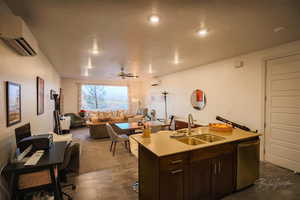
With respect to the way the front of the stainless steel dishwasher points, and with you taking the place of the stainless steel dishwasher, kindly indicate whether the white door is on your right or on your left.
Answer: on your left

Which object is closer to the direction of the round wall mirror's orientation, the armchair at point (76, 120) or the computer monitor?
the computer monitor

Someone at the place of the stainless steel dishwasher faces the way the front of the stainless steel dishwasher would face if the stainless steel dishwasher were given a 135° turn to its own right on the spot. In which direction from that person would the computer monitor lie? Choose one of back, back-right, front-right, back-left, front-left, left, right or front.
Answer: front-left

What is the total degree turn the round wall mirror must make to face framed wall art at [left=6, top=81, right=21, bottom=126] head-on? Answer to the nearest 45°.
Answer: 0° — it already faces it

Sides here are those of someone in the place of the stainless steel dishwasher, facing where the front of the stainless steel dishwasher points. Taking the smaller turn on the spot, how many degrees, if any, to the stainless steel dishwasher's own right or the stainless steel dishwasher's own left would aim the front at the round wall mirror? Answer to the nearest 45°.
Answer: approximately 180°

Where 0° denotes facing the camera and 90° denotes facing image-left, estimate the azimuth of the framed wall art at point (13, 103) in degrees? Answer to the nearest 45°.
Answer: approximately 315°

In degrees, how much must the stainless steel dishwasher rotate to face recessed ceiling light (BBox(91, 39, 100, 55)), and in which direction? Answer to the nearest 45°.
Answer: approximately 135° to its right

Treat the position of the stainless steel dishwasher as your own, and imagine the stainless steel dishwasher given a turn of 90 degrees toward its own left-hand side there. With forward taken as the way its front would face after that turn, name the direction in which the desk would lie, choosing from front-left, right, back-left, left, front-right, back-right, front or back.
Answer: back

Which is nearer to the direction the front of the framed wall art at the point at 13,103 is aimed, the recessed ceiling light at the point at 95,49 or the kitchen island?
the kitchen island

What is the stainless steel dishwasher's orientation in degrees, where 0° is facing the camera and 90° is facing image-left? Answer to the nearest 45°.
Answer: approximately 315°

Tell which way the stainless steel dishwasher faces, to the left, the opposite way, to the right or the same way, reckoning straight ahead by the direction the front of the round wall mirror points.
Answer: to the left

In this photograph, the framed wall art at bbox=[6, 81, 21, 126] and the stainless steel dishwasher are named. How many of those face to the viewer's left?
0

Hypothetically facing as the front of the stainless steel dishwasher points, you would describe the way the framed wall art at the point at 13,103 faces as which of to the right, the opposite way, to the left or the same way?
to the left

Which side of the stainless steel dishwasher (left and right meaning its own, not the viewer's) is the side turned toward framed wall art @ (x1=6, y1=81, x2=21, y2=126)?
right

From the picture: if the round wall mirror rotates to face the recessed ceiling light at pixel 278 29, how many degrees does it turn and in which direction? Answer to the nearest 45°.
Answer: approximately 90° to its left

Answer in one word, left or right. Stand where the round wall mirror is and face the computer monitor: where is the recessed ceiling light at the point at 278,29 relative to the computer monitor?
left
